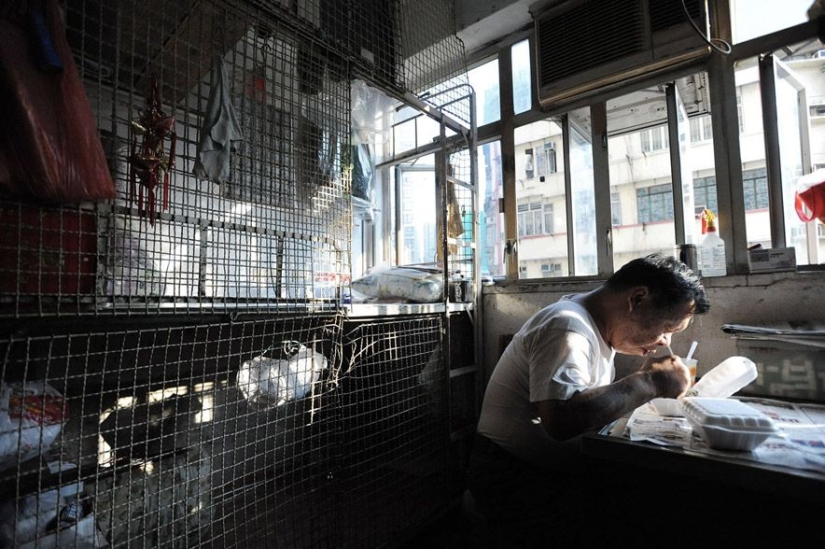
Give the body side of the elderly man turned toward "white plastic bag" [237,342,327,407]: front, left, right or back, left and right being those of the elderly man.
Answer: back

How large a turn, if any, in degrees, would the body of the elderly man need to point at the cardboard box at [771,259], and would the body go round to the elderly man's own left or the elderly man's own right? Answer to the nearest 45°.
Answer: approximately 45° to the elderly man's own left

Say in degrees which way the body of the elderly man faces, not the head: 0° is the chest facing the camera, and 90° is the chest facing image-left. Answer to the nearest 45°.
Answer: approximately 270°

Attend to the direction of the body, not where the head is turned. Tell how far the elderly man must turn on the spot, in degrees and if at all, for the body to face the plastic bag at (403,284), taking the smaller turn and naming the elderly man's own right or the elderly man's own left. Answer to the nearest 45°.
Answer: approximately 135° to the elderly man's own left

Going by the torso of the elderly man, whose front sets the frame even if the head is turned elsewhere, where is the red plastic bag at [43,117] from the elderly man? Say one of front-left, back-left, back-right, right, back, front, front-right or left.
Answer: back-right

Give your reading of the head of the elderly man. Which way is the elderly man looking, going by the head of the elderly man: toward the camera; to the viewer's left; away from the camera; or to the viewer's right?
to the viewer's right
